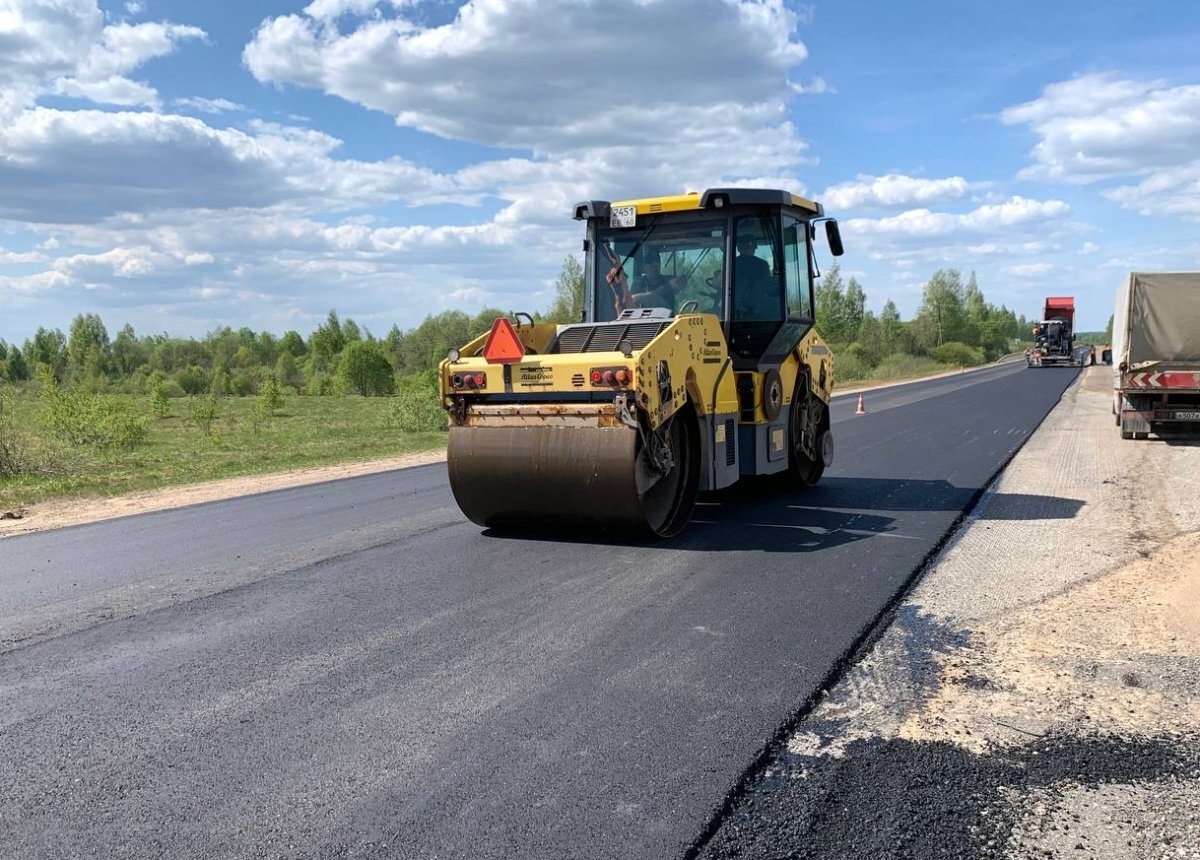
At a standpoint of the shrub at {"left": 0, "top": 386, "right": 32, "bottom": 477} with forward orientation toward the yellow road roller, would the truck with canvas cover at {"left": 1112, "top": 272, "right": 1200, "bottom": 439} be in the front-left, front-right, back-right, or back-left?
front-left

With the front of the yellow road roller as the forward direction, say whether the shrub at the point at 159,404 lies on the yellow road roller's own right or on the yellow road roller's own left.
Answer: on the yellow road roller's own left

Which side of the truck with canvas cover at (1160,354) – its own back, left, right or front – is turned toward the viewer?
back

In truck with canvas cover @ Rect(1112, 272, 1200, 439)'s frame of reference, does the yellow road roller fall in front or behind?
behind

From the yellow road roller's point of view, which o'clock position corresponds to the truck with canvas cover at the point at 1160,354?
The truck with canvas cover is roughly at 12 o'clock from the yellow road roller.

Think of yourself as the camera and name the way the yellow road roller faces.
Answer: facing away from the viewer and to the right of the viewer

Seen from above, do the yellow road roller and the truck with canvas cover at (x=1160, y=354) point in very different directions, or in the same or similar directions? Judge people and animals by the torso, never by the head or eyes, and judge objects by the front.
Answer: same or similar directions

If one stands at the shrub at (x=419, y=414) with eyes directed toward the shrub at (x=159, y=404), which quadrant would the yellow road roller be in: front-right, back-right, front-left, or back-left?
back-left

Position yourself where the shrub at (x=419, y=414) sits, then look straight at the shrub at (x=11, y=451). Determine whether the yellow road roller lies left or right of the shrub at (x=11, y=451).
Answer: left

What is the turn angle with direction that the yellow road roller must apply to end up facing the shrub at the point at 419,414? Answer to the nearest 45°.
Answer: approximately 45° to its left

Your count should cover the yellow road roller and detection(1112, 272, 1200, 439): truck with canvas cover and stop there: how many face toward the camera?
0

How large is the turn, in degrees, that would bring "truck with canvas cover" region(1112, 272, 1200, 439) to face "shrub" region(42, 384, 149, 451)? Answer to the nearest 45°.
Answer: approximately 90° to its left

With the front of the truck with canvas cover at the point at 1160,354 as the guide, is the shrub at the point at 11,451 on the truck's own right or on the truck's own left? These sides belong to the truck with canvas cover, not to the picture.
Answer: on the truck's own left

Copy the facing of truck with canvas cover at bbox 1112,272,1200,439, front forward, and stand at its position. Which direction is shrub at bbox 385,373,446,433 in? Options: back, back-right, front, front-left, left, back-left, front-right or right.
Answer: left
